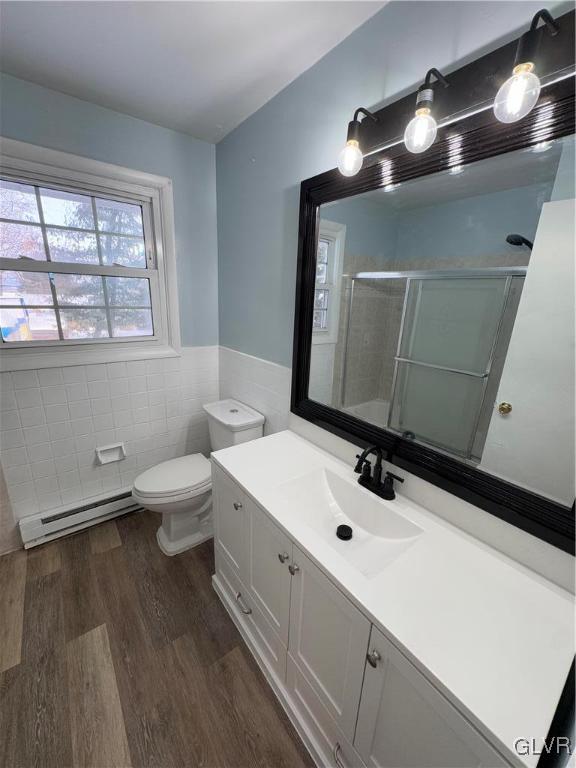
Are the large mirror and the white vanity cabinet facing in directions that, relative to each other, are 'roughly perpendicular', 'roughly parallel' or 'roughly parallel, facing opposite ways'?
roughly parallel

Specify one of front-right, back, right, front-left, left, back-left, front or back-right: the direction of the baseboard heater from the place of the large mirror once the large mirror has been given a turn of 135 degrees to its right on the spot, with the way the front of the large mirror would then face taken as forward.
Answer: left

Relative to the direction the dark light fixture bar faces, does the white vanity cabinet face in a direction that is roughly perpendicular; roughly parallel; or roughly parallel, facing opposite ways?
roughly parallel

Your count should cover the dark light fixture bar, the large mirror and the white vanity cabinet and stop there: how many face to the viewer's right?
0

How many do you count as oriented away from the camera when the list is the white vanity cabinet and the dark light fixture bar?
0

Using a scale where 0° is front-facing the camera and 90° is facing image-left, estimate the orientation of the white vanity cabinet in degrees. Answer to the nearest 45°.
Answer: approximately 45°

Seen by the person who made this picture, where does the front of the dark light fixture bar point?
facing the viewer and to the left of the viewer

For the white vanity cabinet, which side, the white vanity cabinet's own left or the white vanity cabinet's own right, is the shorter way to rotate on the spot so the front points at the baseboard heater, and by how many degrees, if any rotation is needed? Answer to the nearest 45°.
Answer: approximately 45° to the white vanity cabinet's own right

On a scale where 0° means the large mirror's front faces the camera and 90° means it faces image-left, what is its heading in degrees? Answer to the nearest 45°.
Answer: approximately 45°

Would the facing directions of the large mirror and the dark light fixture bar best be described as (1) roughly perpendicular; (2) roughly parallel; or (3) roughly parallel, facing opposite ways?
roughly parallel

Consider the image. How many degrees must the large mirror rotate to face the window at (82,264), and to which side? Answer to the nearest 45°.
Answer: approximately 45° to its right
